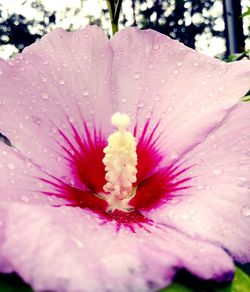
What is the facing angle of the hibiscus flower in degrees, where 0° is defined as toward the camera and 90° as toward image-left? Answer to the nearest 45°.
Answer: approximately 0°
